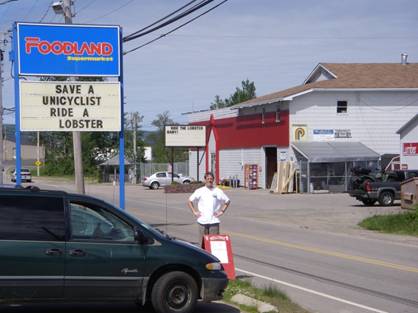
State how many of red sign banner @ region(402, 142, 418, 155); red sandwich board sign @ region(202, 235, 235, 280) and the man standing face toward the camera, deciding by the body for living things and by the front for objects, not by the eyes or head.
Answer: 3

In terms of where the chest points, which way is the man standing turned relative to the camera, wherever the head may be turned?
toward the camera

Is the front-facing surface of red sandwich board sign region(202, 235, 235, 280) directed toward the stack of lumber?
no

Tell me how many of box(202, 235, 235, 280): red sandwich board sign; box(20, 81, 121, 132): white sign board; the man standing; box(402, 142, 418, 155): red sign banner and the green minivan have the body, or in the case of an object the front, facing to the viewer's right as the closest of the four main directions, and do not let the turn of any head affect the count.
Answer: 1

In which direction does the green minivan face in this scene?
to the viewer's right

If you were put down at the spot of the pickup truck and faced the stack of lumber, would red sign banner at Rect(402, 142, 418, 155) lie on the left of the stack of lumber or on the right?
right

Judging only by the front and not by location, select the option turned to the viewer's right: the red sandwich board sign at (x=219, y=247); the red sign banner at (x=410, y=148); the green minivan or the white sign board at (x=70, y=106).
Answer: the green minivan

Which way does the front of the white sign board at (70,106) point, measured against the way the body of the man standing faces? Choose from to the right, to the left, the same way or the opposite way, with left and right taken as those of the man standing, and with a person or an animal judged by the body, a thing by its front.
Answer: the same way

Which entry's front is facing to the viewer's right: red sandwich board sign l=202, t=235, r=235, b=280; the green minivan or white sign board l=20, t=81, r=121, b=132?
the green minivan

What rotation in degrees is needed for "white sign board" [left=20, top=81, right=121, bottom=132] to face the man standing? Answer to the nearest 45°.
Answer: approximately 45° to its left

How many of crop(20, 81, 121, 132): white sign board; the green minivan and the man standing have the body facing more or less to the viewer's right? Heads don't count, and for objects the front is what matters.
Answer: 1

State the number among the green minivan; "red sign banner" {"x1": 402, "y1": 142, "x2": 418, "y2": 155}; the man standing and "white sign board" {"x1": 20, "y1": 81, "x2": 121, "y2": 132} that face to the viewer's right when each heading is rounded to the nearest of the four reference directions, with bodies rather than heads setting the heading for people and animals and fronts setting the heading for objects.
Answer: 1

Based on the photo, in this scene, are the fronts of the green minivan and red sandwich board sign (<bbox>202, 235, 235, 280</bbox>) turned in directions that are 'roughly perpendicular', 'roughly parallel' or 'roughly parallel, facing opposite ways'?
roughly perpendicular

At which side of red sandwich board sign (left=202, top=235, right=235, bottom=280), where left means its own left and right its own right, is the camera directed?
front

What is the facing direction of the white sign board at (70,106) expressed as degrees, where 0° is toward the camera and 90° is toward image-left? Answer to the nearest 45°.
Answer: approximately 0°

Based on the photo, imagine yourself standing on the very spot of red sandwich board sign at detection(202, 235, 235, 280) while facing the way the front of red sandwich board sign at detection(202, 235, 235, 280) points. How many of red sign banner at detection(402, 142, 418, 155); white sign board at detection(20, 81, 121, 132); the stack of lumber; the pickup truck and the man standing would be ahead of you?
0

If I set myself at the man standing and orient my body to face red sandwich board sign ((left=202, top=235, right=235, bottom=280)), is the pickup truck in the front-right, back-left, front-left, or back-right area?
back-left

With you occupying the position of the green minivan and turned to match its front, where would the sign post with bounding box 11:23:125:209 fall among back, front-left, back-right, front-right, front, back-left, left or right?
left
